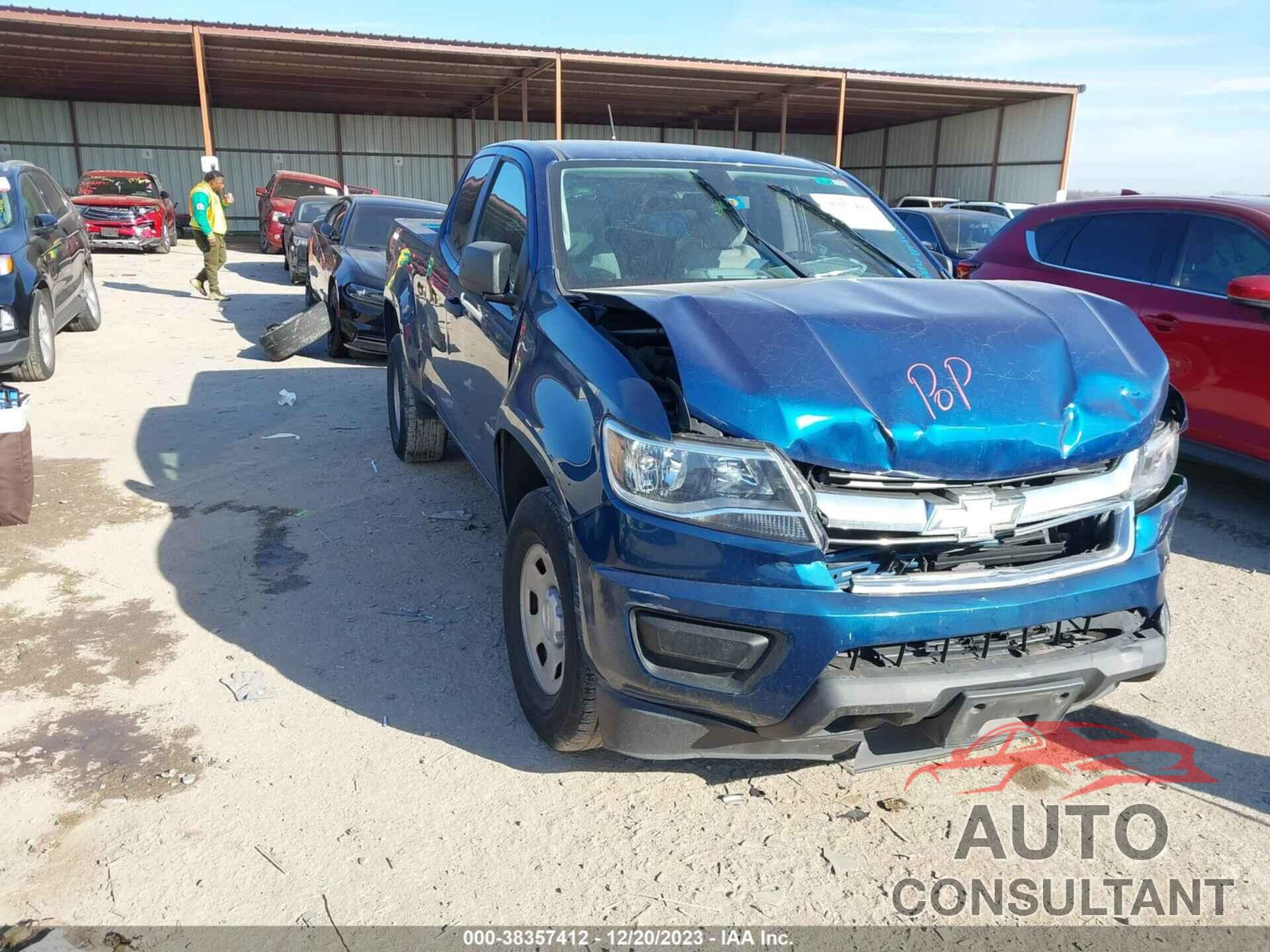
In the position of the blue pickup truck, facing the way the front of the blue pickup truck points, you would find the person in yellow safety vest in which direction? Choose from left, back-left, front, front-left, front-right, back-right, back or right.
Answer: back

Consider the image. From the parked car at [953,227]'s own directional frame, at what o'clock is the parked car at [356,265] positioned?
the parked car at [356,265] is roughly at 3 o'clock from the parked car at [953,227].

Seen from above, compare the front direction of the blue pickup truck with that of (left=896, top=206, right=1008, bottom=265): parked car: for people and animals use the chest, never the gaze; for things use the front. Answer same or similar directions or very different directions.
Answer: same or similar directions

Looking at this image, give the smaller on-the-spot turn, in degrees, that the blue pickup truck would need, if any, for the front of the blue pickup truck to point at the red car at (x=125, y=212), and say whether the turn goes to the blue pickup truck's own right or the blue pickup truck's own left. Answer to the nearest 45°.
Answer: approximately 180°

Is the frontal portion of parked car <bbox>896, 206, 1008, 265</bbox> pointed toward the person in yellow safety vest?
no

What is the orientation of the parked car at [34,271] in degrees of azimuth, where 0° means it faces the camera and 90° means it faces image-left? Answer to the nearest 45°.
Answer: approximately 45°

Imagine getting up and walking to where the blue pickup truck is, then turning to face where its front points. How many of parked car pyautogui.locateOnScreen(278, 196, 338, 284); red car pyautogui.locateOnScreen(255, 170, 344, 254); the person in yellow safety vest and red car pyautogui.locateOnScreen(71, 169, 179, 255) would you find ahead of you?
0

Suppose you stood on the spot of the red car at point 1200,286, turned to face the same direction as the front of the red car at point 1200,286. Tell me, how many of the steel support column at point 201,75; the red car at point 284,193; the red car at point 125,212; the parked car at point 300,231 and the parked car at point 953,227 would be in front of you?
0

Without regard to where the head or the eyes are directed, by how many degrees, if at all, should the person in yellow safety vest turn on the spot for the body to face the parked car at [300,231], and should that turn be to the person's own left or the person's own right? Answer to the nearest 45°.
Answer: approximately 45° to the person's own left

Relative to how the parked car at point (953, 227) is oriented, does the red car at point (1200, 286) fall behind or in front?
in front

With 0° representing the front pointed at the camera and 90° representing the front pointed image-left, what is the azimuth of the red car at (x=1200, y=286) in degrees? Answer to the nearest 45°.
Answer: approximately 315°

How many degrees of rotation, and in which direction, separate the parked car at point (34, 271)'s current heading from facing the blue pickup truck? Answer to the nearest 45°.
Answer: approximately 45° to its left
